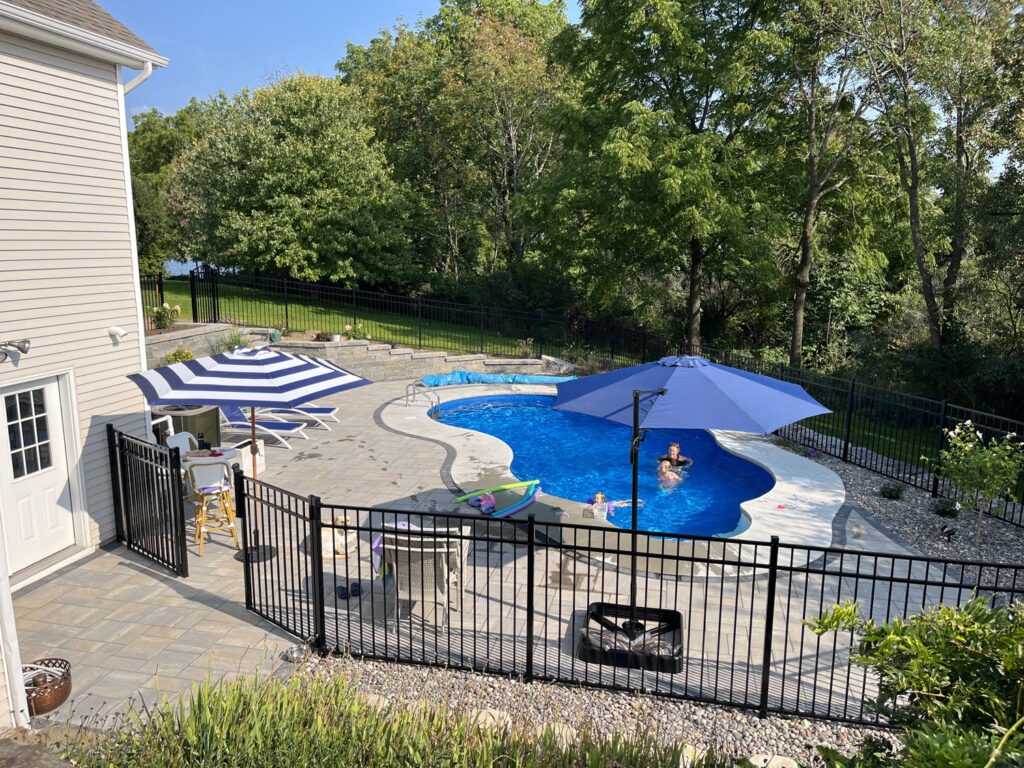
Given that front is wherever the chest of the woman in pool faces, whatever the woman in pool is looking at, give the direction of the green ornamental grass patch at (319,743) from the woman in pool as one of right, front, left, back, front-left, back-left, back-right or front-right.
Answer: front

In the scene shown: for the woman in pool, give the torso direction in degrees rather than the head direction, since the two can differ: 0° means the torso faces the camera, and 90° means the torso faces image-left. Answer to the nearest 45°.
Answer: approximately 0°

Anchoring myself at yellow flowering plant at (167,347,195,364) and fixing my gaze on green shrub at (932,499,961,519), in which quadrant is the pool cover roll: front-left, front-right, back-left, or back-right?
front-left

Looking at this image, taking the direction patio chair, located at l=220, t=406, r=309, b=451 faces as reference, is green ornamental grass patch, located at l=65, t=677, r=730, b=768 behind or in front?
in front

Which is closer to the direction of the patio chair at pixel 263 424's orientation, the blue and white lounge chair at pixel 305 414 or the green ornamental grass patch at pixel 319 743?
the green ornamental grass patch

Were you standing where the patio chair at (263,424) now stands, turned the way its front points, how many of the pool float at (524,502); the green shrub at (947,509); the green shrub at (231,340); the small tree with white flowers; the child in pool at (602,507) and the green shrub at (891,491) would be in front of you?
5

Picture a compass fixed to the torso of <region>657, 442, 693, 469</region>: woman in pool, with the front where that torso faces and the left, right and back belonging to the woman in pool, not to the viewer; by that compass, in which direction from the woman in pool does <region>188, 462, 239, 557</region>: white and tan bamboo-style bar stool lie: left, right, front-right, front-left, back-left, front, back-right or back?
front-right

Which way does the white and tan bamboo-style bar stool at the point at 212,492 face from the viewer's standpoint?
away from the camera

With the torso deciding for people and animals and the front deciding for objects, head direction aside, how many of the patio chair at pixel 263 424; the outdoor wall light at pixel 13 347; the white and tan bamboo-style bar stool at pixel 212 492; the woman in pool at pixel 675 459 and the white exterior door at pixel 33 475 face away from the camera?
1

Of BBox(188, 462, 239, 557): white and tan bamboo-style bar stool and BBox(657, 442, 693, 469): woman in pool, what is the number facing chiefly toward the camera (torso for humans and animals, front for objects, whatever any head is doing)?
1

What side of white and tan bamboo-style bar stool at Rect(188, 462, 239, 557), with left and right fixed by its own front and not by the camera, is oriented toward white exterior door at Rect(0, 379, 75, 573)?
left

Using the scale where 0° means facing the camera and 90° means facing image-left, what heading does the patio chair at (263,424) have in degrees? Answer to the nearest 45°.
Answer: approximately 315°

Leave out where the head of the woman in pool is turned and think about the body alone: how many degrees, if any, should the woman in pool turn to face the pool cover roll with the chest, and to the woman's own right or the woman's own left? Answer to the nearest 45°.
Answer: approximately 135° to the woman's own right

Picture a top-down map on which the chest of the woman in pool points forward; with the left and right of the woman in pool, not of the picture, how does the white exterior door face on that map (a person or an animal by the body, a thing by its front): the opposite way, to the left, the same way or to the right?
to the left

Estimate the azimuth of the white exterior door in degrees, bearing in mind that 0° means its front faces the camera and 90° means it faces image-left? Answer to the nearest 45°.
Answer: approximately 315°

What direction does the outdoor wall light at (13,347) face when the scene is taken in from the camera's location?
facing the viewer and to the right of the viewer

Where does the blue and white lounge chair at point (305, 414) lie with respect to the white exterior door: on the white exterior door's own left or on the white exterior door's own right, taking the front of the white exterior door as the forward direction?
on the white exterior door's own left
